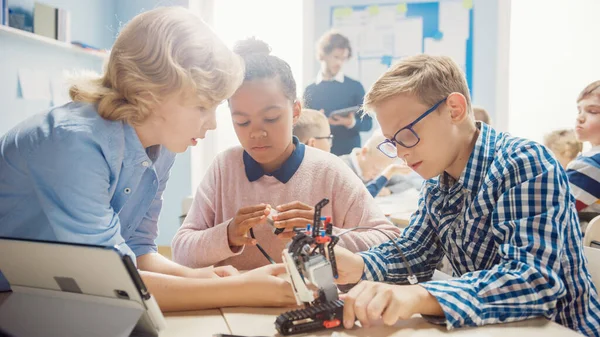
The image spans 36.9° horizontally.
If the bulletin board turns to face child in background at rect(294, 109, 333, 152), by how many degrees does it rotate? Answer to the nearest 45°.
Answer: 0° — it already faces them

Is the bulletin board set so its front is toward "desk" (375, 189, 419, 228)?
yes

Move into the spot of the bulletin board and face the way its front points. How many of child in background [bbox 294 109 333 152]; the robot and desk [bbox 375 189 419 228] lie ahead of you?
3

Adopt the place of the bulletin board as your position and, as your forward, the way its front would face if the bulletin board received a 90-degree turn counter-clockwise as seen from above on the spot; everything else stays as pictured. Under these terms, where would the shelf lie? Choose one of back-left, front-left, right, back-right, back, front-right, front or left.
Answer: back-right

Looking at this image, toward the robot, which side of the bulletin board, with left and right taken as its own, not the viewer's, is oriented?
front

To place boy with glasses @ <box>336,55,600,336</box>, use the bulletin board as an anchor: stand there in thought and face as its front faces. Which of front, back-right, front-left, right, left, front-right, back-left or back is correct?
front

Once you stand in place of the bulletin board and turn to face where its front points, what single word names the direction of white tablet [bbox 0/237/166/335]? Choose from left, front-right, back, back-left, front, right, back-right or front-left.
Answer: front

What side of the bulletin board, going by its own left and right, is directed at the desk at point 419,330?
front

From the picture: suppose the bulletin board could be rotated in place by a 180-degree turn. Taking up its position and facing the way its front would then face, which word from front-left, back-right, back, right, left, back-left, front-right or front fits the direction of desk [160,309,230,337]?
back

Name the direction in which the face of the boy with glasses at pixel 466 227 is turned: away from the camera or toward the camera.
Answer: toward the camera

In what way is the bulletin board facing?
toward the camera
